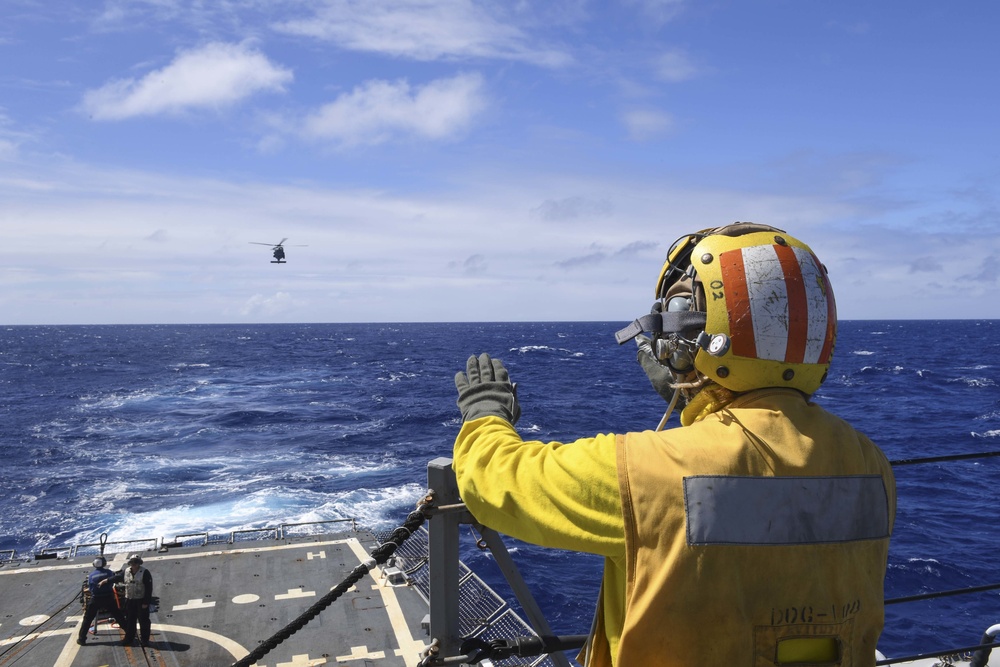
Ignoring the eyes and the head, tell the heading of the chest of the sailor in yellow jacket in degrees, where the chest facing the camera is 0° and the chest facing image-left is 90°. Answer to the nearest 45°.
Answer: approximately 135°

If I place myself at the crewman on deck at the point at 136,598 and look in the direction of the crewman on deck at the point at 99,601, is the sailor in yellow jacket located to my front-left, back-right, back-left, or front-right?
back-left

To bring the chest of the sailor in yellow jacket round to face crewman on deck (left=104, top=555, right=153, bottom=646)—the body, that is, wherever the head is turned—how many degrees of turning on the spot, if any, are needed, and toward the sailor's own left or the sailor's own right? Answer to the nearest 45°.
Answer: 0° — they already face them

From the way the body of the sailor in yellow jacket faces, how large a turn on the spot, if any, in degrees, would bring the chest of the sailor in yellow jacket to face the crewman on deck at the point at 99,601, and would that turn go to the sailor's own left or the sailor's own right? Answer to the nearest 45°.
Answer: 0° — they already face them

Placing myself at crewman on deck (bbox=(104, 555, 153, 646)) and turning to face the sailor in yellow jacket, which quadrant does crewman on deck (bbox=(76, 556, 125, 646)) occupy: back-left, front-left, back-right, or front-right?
back-right
